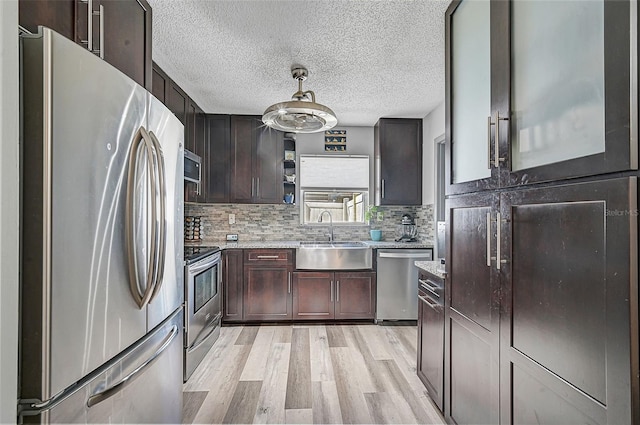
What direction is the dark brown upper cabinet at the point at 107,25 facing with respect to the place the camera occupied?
facing the viewer and to the right of the viewer

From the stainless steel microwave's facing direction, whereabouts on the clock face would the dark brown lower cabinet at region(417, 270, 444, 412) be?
The dark brown lower cabinet is roughly at 12 o'clock from the stainless steel microwave.

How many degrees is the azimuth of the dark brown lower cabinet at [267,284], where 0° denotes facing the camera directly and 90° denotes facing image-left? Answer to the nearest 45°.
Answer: approximately 0°

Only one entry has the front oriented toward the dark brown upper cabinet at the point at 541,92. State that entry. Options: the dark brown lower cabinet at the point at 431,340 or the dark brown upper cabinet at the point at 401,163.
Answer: the dark brown upper cabinet at the point at 401,163

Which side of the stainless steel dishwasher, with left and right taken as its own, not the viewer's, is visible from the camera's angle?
front

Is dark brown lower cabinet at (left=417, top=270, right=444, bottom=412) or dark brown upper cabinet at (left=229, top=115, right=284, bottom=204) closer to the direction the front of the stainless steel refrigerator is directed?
the dark brown lower cabinet

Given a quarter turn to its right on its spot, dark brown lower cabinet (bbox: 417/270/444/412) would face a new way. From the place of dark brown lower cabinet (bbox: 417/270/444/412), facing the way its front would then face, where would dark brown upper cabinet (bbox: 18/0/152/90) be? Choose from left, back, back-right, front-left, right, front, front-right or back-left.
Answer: back-left

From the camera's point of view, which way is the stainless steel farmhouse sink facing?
toward the camera

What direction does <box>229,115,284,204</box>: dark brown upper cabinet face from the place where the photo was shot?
facing the viewer

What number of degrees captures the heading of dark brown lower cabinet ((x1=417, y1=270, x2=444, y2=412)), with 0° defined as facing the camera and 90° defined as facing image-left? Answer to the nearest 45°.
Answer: approximately 90°

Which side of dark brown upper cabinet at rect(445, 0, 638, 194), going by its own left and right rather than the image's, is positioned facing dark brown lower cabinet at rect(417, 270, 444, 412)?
right

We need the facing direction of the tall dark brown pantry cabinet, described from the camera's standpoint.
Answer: facing the viewer and to the left of the viewer

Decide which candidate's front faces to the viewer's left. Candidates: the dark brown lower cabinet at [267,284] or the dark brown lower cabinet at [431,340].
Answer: the dark brown lower cabinet at [431,340]
